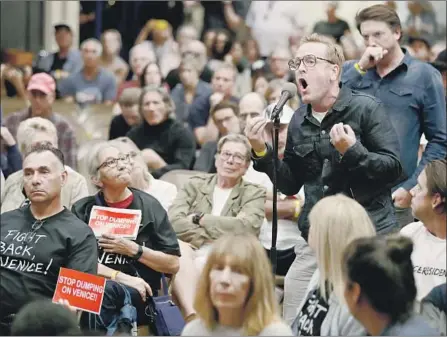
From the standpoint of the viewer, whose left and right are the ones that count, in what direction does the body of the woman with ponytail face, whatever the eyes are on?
facing away from the viewer and to the left of the viewer

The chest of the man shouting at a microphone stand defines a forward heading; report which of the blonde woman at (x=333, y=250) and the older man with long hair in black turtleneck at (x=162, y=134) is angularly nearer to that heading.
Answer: the blonde woman

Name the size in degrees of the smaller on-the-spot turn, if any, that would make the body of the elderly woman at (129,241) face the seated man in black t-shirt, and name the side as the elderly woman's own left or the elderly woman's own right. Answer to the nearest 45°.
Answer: approximately 45° to the elderly woman's own right

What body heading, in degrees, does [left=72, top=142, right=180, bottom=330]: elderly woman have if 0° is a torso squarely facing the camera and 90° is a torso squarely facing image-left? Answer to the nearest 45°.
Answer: approximately 0°

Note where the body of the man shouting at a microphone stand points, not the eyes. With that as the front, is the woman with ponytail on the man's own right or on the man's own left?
on the man's own left

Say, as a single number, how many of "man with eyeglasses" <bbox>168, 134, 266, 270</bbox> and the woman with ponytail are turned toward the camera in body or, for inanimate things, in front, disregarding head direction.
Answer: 1

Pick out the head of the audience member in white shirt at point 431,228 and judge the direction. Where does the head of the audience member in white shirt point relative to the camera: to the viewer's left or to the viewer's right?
to the viewer's left

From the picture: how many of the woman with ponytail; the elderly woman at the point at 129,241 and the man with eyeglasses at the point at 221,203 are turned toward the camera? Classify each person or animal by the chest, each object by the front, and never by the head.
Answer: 2

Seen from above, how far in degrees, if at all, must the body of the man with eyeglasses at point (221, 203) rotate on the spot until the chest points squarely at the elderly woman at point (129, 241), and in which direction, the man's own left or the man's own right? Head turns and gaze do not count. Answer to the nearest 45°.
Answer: approximately 45° to the man's own right
